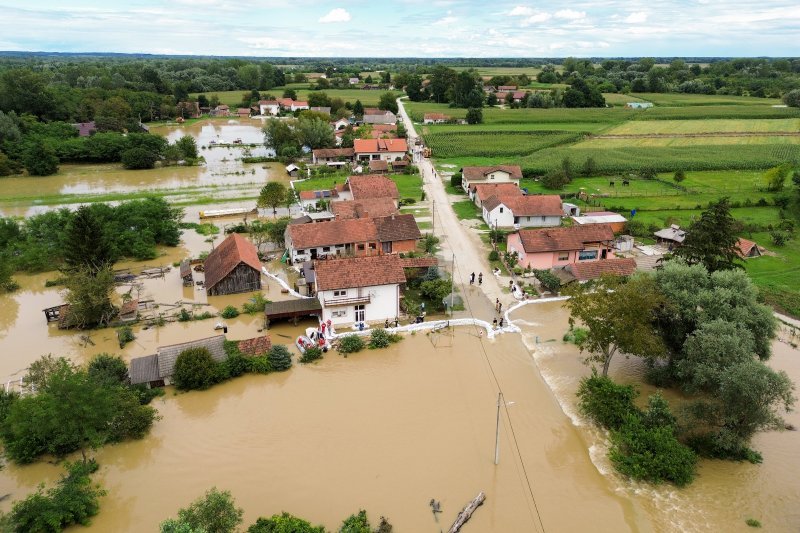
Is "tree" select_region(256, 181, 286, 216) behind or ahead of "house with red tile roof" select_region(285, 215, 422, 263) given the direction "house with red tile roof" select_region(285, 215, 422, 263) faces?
behind

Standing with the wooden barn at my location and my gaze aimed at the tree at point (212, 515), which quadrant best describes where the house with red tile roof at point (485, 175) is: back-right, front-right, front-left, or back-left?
back-left

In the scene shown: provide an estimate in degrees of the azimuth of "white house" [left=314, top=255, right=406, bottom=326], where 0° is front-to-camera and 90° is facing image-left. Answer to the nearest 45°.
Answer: approximately 0°

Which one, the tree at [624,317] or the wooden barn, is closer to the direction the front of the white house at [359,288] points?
the tree

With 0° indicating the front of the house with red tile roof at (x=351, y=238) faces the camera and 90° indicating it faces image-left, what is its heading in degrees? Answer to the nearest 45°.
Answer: approximately 0°

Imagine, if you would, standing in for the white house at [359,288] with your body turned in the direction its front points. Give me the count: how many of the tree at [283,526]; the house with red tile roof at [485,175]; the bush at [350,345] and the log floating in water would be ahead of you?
3

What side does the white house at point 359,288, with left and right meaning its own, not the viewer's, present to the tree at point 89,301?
right

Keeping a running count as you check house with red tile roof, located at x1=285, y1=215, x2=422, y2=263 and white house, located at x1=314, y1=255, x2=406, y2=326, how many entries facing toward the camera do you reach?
2

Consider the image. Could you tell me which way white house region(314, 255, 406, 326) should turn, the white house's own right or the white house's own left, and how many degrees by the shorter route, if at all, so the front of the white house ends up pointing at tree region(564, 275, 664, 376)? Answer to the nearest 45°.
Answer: approximately 45° to the white house's own left
